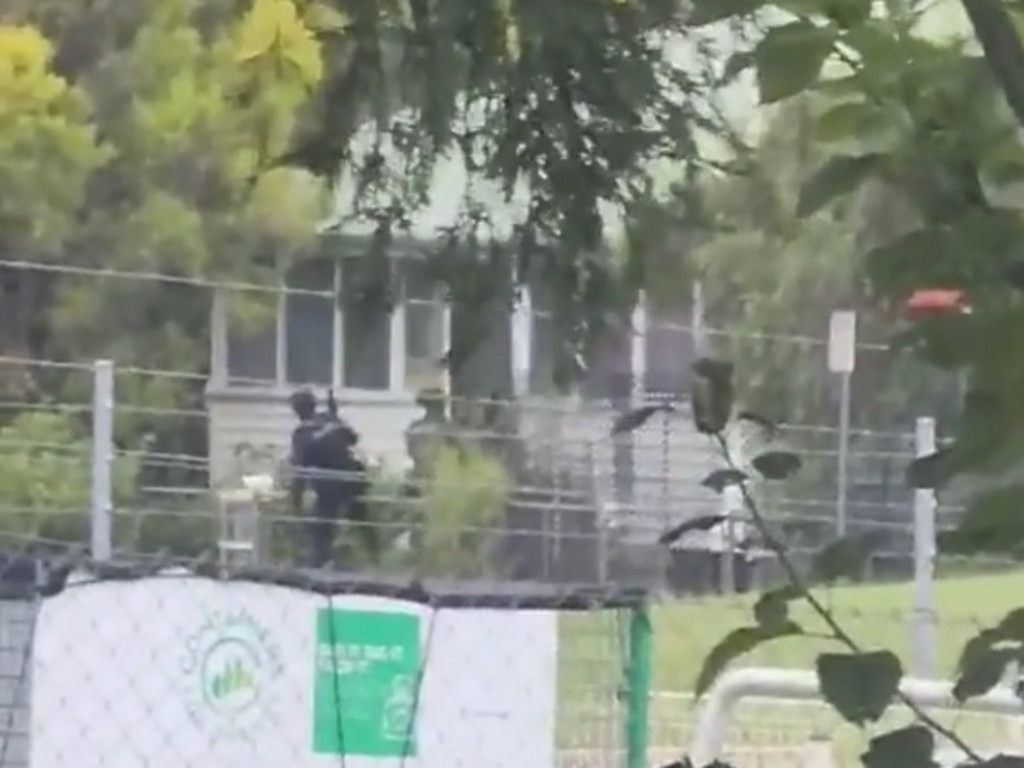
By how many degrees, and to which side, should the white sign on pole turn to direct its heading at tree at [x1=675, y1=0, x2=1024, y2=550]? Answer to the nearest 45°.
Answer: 0° — it already faces it

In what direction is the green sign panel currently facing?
toward the camera

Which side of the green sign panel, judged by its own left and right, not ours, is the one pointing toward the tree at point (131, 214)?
back

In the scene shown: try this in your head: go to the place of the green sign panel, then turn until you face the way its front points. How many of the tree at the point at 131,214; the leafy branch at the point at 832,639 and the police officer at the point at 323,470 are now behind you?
2

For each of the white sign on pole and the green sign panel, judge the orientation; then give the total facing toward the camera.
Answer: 2

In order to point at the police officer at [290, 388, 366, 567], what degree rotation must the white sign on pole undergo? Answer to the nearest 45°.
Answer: approximately 135° to its right

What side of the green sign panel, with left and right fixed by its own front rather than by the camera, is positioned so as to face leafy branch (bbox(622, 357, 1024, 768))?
front

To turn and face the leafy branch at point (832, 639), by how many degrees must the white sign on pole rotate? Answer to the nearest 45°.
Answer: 0° — it already faces it

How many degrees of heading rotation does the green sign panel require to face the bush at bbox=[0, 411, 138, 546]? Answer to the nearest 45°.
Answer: approximately 180°

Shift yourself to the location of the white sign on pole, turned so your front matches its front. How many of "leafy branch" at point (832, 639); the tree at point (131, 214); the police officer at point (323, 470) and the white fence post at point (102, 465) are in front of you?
1

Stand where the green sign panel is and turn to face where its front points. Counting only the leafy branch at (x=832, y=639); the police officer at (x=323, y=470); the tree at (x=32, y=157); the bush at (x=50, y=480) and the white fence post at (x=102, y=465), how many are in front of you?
1

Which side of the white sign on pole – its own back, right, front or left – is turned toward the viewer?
front
